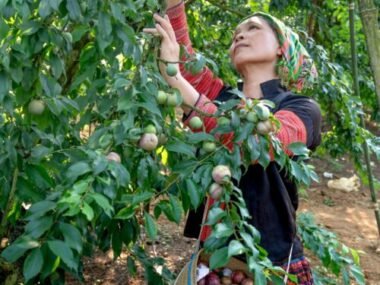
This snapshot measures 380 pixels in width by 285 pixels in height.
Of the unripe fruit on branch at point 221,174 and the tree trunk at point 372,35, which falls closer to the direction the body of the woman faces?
the unripe fruit on branch

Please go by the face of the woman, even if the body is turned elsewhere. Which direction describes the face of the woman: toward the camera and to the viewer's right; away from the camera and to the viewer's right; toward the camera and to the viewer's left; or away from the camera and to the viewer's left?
toward the camera and to the viewer's left
